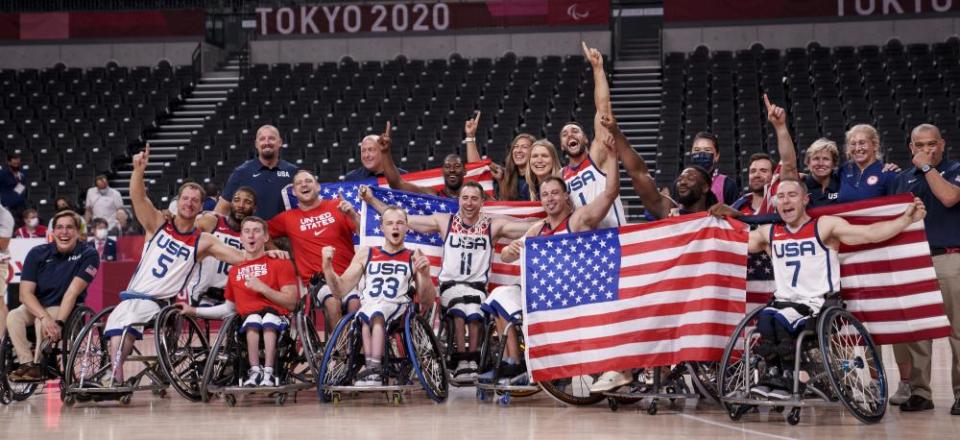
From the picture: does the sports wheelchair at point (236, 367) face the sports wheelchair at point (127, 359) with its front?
no

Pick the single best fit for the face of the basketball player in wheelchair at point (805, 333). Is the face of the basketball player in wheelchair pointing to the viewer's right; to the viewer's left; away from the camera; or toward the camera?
toward the camera

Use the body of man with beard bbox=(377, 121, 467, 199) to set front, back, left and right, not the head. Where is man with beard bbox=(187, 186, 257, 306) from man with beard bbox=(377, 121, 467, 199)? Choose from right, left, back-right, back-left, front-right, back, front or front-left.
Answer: right

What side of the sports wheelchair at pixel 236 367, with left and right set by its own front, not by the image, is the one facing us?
front

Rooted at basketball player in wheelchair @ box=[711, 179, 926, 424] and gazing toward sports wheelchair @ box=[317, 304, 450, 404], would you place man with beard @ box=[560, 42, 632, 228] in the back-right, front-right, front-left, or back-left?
front-right

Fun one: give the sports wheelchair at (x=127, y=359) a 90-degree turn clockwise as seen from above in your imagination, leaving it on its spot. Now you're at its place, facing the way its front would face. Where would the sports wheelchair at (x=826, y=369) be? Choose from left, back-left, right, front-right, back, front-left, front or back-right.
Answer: back

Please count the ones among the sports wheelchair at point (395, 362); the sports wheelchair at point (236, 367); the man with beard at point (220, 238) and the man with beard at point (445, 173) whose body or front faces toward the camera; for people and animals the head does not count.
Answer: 4

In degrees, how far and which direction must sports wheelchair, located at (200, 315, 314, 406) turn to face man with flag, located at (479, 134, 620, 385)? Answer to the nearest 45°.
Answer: approximately 90° to its left

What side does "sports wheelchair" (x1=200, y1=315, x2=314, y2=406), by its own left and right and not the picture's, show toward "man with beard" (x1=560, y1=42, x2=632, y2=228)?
left

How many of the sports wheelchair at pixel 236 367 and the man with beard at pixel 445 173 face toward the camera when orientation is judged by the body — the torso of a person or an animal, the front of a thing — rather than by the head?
2

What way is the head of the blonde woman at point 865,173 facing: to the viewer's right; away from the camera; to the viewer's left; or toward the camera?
toward the camera

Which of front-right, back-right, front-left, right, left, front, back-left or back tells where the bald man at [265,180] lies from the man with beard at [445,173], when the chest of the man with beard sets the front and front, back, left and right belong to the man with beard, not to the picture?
right

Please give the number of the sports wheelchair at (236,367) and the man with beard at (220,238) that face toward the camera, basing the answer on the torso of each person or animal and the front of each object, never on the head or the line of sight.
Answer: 2

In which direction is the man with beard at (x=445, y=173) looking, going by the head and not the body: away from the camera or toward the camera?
toward the camera

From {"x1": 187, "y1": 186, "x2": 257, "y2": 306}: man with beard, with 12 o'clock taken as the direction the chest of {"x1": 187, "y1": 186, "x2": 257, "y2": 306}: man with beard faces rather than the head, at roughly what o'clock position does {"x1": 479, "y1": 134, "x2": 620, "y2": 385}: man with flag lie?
{"x1": 479, "y1": 134, "x2": 620, "y2": 385}: man with flag is roughly at 10 o'clock from {"x1": 187, "y1": 186, "x2": 257, "y2": 306}: man with beard.

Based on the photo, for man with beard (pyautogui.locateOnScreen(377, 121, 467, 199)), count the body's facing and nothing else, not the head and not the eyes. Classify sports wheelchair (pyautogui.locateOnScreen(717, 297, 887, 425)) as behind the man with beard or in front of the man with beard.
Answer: in front

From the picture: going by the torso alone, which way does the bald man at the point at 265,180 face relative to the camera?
toward the camera

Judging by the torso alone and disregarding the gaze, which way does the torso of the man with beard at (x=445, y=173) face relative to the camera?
toward the camera

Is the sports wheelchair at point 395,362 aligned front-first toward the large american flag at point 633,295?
no

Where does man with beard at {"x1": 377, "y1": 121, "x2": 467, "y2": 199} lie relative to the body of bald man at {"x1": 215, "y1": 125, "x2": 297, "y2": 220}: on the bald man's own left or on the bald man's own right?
on the bald man's own left
